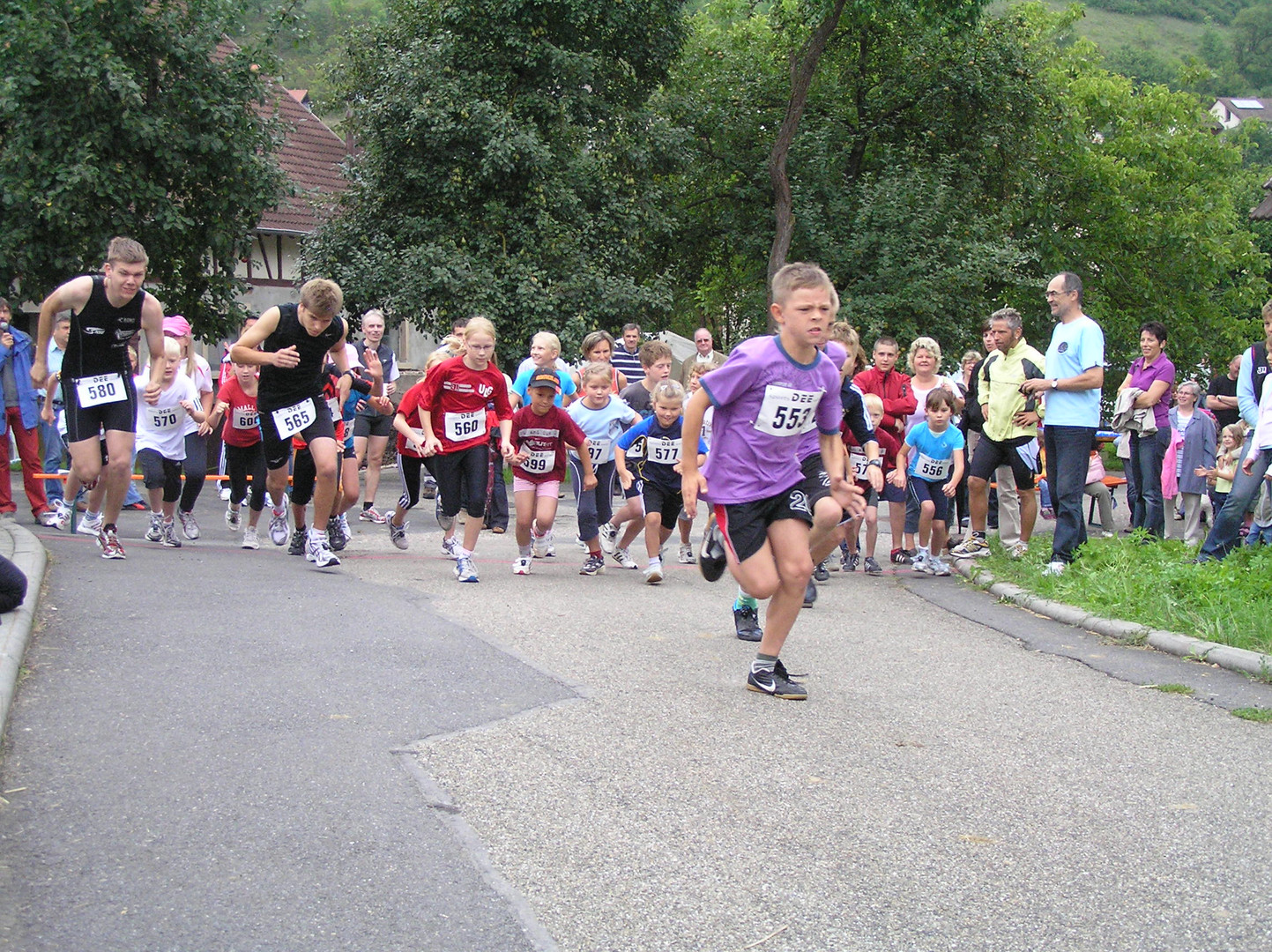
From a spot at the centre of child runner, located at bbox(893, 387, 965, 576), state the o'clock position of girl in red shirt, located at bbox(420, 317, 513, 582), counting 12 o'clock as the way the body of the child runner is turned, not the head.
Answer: The girl in red shirt is roughly at 2 o'clock from the child runner.

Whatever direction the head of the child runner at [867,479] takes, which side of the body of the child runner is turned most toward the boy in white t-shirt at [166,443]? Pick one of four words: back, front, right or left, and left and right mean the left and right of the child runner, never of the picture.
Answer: right

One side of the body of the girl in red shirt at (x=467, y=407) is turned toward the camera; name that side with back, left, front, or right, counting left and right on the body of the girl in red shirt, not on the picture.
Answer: front

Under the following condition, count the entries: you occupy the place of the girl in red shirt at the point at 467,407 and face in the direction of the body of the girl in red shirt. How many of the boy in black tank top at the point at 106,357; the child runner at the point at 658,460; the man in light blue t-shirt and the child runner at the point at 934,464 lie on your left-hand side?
3

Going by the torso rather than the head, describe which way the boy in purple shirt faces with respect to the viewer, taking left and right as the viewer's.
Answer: facing the viewer and to the right of the viewer

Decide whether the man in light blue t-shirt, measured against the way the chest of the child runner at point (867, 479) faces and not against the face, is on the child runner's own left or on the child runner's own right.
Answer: on the child runner's own left

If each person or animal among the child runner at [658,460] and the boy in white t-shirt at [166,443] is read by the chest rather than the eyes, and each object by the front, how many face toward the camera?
2

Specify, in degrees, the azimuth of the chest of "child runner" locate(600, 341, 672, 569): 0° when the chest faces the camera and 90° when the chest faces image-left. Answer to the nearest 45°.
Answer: approximately 315°

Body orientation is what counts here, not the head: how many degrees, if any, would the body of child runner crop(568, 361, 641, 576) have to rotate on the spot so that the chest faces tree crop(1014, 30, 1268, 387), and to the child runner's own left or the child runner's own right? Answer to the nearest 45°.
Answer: approximately 135° to the child runner's own left

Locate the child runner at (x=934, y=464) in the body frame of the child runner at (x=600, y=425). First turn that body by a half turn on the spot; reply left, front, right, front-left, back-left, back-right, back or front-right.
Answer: right
